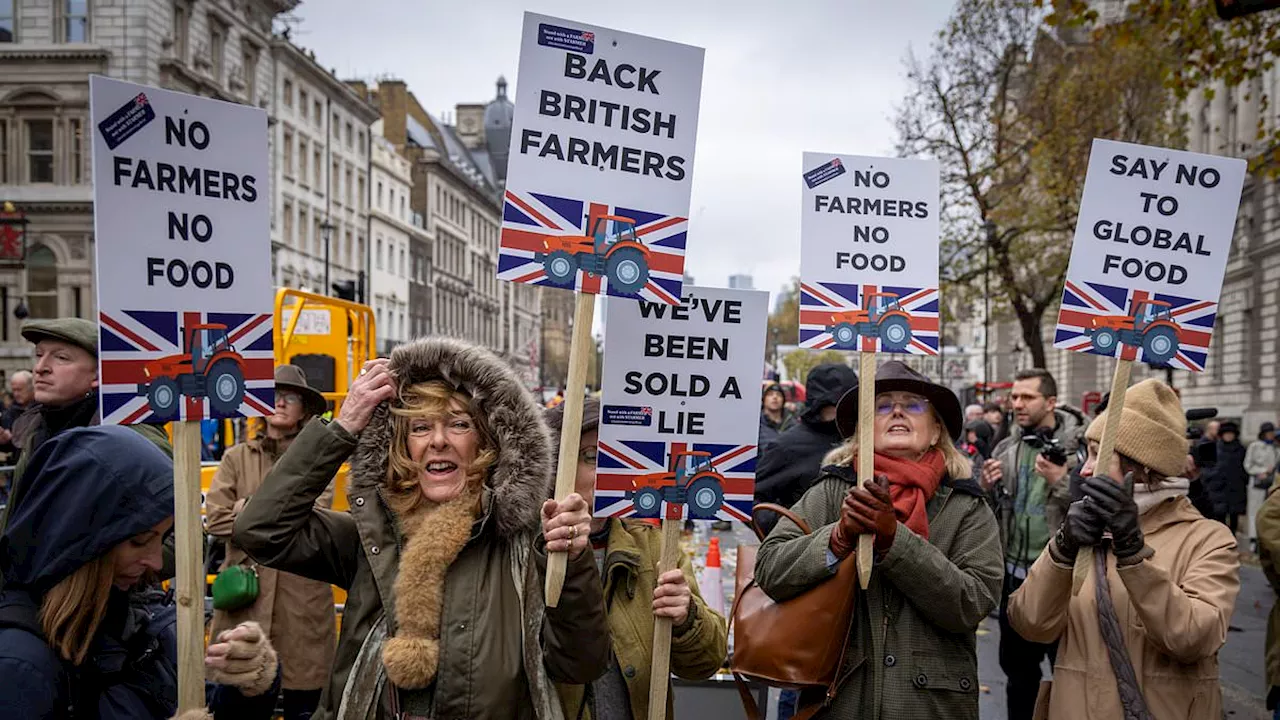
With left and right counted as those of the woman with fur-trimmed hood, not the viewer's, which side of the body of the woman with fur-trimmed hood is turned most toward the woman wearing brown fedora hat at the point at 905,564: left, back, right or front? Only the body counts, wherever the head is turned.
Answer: left

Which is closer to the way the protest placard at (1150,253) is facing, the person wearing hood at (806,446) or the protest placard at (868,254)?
the protest placard

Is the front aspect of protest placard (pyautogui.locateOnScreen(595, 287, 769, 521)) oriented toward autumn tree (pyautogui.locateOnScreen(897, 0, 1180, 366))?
no

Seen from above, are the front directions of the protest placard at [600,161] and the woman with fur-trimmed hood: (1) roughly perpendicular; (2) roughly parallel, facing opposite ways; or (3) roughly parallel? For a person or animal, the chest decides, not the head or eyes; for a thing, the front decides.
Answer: roughly parallel

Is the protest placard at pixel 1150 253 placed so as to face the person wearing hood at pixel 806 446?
no

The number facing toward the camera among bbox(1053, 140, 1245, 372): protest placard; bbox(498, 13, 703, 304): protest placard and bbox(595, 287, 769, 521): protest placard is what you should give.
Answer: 3

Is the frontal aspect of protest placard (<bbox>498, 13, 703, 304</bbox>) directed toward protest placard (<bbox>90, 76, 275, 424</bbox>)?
no

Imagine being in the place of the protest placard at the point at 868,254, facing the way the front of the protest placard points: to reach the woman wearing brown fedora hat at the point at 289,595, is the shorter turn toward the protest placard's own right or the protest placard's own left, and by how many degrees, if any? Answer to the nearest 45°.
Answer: approximately 90° to the protest placard's own right

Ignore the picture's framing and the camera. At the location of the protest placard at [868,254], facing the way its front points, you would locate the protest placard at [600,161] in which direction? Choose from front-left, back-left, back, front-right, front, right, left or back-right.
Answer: front-right

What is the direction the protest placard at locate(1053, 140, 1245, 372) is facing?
toward the camera

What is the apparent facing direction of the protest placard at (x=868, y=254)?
toward the camera

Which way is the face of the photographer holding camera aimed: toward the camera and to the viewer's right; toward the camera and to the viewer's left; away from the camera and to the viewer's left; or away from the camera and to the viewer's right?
toward the camera and to the viewer's left

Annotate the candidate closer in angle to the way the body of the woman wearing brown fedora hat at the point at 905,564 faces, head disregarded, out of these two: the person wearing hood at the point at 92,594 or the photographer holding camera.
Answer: the person wearing hood
